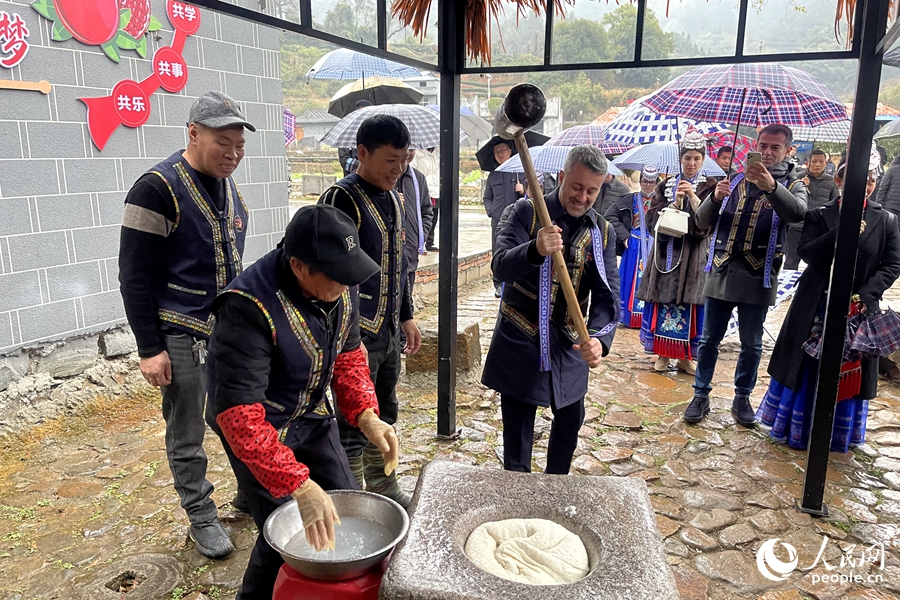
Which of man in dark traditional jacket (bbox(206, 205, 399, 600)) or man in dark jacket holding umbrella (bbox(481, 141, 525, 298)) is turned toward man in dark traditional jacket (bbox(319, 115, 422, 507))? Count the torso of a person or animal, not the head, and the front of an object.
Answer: man in dark jacket holding umbrella (bbox(481, 141, 525, 298))

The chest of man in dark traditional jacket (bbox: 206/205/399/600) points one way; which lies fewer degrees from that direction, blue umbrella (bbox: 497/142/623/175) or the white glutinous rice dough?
the white glutinous rice dough

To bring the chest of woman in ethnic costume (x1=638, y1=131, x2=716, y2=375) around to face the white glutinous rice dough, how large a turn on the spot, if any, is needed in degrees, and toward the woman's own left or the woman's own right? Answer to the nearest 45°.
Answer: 0° — they already face it

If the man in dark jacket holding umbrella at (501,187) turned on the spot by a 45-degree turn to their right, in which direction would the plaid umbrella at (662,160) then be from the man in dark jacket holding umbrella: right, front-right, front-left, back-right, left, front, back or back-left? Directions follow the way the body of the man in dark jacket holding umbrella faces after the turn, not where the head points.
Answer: back-left

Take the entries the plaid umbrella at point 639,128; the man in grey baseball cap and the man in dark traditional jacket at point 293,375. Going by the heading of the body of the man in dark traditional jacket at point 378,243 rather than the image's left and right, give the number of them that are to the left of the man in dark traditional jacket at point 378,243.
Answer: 1

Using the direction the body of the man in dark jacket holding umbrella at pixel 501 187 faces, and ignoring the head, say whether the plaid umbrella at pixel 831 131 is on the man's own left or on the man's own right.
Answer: on the man's own left

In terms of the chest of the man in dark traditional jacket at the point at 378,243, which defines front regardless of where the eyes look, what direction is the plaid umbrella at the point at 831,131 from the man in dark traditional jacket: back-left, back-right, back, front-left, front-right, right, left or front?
left

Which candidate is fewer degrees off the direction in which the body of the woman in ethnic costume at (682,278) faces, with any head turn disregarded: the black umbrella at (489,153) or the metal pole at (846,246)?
the metal pole

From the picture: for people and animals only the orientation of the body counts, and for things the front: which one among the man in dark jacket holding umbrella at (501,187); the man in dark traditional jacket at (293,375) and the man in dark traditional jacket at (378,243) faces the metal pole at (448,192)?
the man in dark jacket holding umbrella at (501,187)

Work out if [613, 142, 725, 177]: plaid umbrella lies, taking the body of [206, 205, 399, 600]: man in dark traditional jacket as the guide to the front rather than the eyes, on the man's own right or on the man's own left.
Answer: on the man's own left

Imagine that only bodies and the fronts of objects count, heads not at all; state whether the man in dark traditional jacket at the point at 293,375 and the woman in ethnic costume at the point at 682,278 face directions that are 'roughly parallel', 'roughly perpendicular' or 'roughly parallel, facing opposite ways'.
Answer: roughly perpendicular

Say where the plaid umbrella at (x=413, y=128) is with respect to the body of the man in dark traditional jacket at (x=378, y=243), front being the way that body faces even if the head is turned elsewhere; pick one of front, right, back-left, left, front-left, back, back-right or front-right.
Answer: back-left

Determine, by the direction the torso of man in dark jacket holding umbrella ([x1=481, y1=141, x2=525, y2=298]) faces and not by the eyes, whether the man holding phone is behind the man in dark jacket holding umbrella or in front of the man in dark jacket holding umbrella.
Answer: in front
